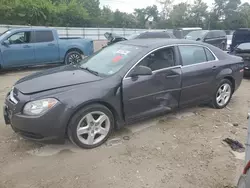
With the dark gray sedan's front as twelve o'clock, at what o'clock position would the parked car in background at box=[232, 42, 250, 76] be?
The parked car in background is roughly at 6 o'clock from the dark gray sedan.

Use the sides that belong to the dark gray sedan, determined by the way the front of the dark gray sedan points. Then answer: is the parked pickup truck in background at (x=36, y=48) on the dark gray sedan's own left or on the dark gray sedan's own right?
on the dark gray sedan's own right

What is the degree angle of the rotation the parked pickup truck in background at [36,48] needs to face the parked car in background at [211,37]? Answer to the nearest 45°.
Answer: approximately 180°

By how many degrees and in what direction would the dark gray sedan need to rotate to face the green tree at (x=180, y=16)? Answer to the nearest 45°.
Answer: approximately 135° to its right

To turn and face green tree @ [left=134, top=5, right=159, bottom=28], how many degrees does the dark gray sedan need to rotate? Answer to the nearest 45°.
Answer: approximately 135° to its right

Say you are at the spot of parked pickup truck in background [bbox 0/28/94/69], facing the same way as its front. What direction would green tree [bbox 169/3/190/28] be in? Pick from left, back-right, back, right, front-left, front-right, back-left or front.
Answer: back-right

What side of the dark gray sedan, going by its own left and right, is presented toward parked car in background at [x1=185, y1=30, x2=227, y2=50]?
back

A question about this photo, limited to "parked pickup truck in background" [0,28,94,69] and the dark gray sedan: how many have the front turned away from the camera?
0

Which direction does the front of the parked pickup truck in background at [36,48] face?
to the viewer's left

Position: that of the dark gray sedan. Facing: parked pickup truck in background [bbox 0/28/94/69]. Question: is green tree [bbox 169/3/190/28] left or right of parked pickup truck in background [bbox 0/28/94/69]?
right

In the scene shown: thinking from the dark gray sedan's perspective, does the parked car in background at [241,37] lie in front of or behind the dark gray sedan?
behind

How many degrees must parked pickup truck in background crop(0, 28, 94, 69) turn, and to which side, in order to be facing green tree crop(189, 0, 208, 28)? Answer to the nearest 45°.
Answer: approximately 135° to its right

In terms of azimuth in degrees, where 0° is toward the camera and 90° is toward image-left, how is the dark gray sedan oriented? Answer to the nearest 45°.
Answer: approximately 45°

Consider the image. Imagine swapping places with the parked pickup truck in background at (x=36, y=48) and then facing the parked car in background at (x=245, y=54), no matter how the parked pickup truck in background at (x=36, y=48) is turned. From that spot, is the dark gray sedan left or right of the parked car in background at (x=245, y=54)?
right

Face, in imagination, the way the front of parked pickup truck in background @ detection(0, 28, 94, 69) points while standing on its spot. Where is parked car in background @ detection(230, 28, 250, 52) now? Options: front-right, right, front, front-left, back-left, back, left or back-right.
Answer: back
